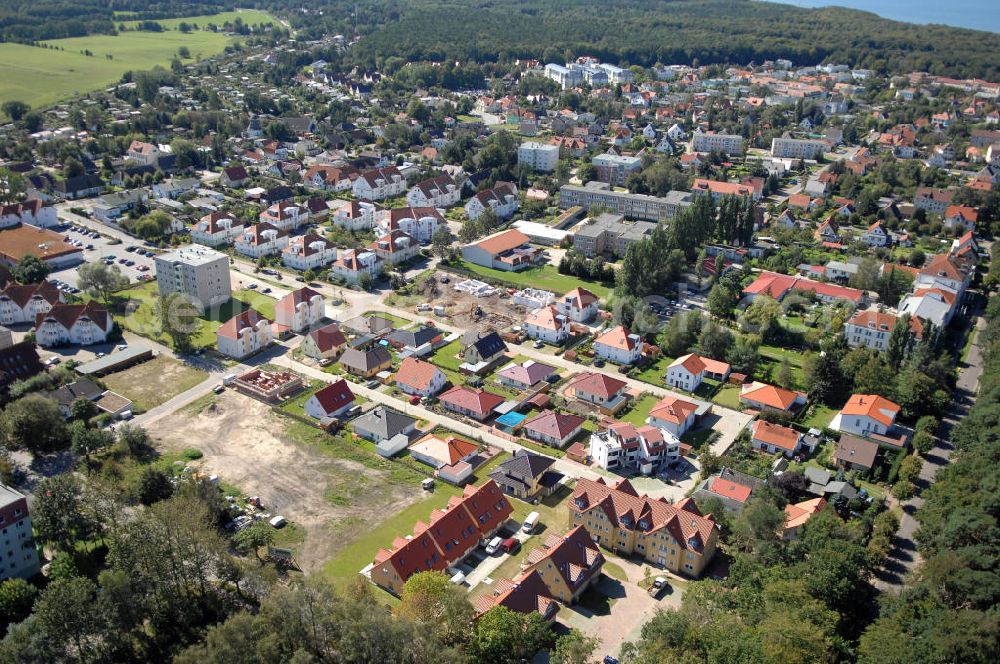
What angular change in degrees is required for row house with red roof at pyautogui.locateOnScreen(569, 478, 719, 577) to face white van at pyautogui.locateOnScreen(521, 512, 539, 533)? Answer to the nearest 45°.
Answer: approximately 45° to its right

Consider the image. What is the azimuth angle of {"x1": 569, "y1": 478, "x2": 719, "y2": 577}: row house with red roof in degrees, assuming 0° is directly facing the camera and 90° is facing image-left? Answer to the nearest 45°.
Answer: approximately 45°

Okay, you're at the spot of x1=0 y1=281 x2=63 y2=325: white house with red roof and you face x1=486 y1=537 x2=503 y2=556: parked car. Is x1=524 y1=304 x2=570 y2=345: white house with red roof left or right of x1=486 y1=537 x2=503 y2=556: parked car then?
left

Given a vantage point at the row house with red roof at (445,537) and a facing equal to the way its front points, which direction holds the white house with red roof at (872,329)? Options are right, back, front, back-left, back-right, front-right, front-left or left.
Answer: left

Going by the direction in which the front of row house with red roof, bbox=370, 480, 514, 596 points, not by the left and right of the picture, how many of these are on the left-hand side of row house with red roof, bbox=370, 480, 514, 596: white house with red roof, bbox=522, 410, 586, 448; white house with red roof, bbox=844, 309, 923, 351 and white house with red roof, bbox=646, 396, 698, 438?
3

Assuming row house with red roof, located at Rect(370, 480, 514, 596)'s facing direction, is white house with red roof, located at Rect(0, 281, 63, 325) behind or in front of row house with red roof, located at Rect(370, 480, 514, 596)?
behind

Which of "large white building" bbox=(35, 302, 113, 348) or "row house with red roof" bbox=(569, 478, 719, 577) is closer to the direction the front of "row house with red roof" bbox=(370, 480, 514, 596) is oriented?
the row house with red roof

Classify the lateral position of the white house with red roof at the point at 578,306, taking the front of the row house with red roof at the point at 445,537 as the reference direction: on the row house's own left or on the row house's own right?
on the row house's own left

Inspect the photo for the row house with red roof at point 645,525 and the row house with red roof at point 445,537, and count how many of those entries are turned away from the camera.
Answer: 0

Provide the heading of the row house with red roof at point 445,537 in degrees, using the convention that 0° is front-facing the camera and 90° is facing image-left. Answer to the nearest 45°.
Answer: approximately 315°

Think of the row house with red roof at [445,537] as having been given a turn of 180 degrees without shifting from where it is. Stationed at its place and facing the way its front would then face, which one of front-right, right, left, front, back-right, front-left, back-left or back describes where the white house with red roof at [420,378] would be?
front-right

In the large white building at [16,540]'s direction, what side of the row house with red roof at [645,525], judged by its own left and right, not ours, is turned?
right

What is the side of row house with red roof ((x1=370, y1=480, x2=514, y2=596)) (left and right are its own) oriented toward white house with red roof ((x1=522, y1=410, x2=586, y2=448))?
left

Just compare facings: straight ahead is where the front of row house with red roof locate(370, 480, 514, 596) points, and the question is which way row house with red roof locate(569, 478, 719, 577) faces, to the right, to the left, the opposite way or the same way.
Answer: to the right
